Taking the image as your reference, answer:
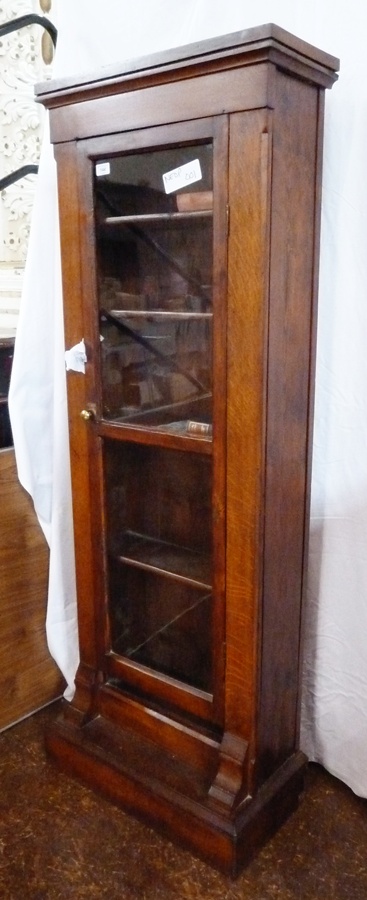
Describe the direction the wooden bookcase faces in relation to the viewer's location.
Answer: facing the viewer and to the left of the viewer
